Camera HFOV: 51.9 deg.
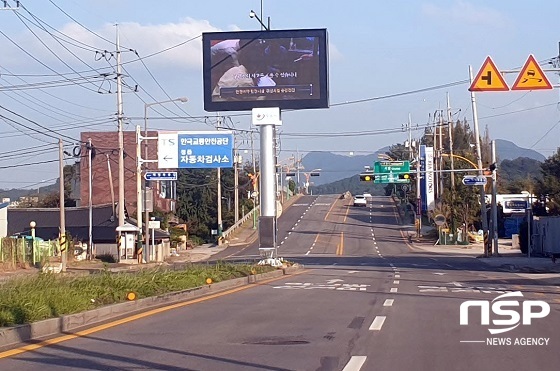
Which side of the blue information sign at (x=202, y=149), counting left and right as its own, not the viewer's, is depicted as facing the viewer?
front

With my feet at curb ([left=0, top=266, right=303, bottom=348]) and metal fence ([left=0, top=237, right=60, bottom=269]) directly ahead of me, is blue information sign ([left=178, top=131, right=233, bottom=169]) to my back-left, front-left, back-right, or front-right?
front-right

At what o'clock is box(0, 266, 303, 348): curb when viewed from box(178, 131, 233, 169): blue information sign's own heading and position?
The curb is roughly at 12 o'clock from the blue information sign.

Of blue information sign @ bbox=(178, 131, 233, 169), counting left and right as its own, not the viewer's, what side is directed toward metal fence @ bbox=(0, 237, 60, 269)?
right
